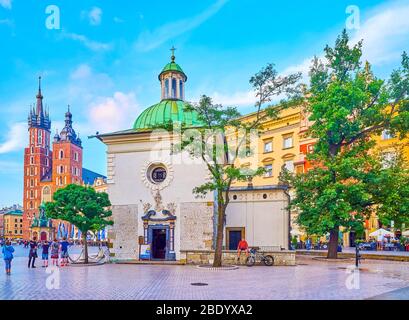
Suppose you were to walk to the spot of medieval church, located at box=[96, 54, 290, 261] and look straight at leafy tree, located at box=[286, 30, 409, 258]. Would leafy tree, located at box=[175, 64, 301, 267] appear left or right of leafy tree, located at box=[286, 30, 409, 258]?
right

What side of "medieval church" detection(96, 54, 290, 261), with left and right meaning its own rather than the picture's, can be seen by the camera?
front

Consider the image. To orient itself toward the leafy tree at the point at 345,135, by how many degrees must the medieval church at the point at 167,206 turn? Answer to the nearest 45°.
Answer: approximately 90° to its left

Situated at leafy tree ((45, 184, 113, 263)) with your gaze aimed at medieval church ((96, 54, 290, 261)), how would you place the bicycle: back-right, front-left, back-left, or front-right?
front-right

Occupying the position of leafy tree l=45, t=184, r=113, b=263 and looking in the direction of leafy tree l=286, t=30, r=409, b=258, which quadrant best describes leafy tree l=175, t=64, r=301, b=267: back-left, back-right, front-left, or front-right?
front-right

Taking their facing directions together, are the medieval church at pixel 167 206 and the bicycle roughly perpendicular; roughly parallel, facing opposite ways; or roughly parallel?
roughly perpendicular
